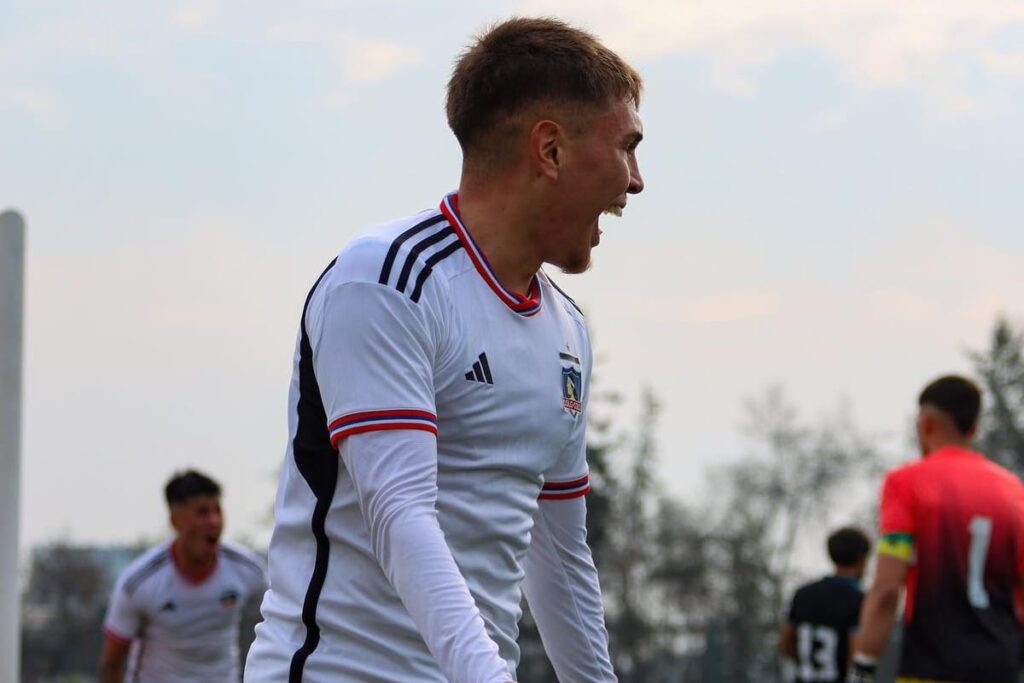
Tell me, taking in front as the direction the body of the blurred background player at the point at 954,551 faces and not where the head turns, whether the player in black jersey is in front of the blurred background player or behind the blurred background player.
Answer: in front

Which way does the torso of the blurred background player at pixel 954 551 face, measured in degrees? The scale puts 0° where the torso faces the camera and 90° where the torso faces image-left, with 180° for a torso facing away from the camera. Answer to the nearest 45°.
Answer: approximately 135°

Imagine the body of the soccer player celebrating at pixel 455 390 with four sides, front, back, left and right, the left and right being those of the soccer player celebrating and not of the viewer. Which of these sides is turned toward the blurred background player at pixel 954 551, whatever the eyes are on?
left

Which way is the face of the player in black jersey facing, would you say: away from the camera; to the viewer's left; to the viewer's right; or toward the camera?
away from the camera

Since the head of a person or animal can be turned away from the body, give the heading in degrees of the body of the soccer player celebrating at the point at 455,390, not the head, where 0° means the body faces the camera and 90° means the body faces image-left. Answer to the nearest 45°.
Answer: approximately 315°

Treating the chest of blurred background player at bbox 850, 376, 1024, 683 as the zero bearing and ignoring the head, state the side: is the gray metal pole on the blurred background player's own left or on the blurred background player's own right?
on the blurred background player's own left

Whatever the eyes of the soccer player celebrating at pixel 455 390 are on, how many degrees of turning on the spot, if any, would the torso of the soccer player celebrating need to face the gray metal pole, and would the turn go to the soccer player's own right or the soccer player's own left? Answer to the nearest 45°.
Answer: approximately 180°

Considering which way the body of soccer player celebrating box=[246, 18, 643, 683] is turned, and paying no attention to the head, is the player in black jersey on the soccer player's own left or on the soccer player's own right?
on the soccer player's own left

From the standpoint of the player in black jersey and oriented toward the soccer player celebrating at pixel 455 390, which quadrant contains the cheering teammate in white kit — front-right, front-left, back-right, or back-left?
front-right

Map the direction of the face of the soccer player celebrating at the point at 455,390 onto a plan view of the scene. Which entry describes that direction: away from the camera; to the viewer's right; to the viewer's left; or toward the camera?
to the viewer's right
